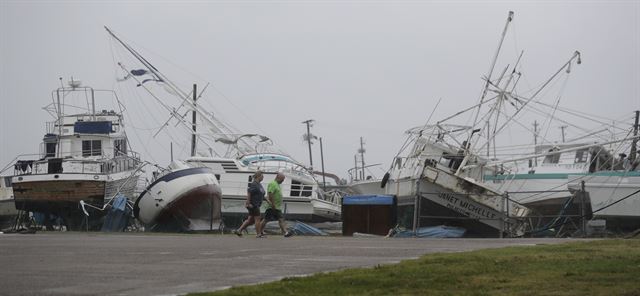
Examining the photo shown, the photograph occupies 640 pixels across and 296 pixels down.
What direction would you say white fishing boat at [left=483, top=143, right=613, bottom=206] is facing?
to the viewer's left

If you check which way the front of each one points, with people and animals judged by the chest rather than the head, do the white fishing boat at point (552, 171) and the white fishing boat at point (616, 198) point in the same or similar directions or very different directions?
same or similar directions

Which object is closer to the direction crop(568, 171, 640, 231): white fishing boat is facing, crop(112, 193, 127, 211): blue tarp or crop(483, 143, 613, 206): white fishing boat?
the blue tarp

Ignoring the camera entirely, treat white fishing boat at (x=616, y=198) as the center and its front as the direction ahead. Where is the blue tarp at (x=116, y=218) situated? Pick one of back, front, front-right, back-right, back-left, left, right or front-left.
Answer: front

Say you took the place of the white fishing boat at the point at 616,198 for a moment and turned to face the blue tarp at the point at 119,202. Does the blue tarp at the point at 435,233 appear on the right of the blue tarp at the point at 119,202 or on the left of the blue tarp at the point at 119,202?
left

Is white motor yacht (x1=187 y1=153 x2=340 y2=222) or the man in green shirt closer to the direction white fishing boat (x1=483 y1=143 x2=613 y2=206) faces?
the white motor yacht

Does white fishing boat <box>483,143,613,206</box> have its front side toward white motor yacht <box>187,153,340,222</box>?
yes

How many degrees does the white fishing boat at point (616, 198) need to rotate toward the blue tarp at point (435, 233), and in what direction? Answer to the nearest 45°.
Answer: approximately 45° to its left

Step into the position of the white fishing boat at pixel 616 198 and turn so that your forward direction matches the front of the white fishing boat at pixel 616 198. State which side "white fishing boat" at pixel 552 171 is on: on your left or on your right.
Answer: on your right

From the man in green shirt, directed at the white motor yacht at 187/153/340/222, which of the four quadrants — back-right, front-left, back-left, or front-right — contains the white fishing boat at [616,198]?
front-right
